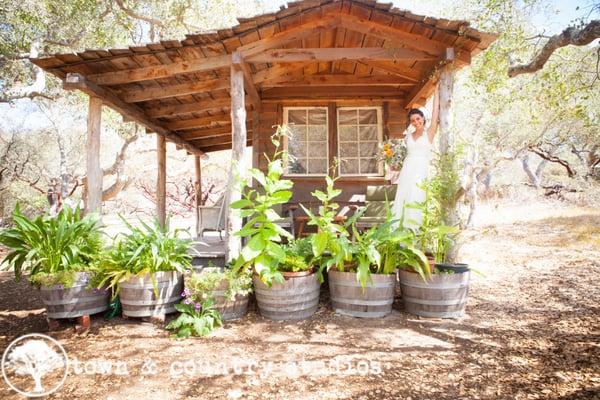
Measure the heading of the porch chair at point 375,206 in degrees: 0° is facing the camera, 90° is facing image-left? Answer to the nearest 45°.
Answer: approximately 45°

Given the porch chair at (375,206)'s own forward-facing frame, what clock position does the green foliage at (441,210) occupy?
The green foliage is roughly at 10 o'clock from the porch chair.

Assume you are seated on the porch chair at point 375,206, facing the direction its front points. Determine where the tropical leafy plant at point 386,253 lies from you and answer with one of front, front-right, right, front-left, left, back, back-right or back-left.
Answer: front-left

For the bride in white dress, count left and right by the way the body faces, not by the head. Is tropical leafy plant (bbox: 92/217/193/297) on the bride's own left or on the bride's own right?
on the bride's own right

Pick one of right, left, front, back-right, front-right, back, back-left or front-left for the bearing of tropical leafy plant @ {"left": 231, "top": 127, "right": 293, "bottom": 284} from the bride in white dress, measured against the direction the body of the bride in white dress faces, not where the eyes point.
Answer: front-right

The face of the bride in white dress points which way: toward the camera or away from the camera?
toward the camera

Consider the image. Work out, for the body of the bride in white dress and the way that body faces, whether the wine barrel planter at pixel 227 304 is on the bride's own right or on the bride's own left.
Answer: on the bride's own right

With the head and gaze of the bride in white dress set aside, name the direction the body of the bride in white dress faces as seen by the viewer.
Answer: toward the camera

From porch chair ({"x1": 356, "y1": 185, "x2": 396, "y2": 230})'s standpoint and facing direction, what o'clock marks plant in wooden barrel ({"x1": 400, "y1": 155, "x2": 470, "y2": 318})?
The plant in wooden barrel is roughly at 10 o'clock from the porch chair.

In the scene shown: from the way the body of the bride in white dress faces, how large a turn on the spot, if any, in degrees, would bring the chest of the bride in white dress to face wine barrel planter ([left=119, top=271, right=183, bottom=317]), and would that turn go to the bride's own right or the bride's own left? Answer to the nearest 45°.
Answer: approximately 45° to the bride's own right

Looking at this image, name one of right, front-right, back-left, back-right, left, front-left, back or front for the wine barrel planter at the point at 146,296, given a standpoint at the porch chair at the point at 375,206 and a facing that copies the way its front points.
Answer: front
